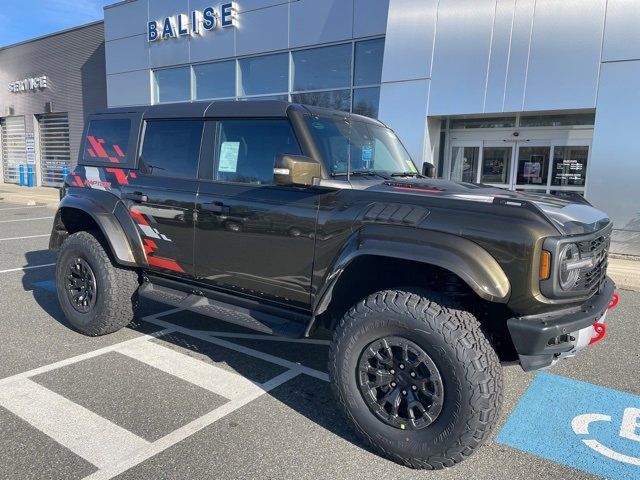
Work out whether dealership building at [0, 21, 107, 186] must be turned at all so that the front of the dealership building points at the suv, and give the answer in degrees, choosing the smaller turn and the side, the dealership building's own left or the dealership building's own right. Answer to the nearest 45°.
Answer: approximately 45° to the dealership building's own left

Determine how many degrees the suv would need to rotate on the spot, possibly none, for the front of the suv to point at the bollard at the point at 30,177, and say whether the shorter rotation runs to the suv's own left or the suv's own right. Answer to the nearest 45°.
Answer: approximately 180°

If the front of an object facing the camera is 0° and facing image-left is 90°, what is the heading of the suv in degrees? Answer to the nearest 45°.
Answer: approximately 315°

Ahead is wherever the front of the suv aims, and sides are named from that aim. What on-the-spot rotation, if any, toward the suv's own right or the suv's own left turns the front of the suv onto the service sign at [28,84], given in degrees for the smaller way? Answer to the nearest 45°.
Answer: approximately 180°

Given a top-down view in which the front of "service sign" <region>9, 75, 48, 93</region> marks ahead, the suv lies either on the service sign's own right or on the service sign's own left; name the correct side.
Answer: on the service sign's own left

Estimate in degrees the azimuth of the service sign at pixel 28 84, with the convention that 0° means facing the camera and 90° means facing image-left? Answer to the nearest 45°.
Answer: approximately 45°
